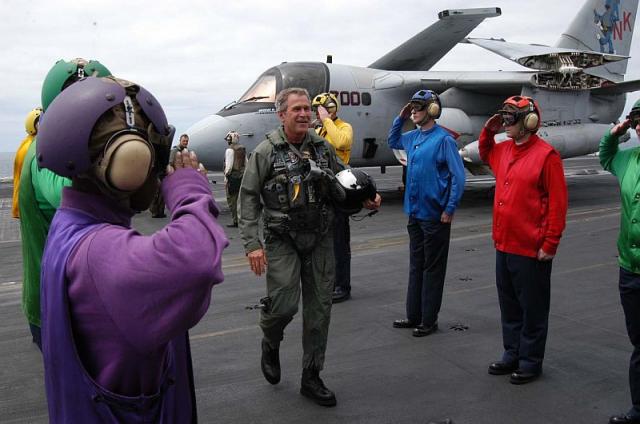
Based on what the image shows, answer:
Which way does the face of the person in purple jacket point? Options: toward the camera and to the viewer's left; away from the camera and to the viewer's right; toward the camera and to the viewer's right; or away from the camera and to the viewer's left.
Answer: away from the camera and to the viewer's right

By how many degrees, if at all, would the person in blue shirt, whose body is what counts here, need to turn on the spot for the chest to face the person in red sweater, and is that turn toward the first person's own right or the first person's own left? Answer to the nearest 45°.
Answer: approximately 90° to the first person's own left

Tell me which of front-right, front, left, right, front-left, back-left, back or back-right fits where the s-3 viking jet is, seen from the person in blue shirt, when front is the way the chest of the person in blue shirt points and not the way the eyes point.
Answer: back-right

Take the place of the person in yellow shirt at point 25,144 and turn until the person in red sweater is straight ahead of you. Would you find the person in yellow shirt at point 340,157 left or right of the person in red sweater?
left

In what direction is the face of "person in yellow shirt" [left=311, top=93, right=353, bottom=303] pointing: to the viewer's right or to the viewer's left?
to the viewer's left

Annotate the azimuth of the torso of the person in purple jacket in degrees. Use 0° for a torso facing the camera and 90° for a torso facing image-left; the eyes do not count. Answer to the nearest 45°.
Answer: approximately 225°

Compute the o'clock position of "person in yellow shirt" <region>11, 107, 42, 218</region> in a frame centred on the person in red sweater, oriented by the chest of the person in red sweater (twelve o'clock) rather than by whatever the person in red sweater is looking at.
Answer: The person in yellow shirt is roughly at 1 o'clock from the person in red sweater.

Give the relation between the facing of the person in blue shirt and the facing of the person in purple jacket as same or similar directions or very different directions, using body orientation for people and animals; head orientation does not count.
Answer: very different directions

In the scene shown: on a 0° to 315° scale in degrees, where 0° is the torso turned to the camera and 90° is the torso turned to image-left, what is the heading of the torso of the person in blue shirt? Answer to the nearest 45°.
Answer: approximately 45°
